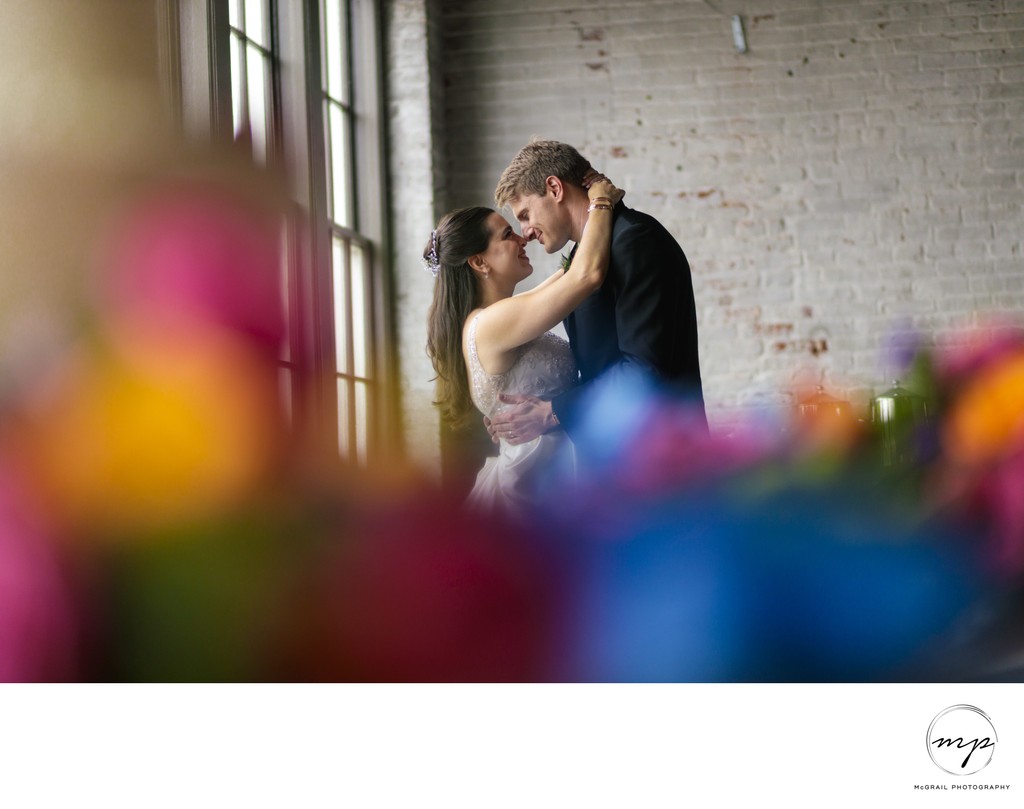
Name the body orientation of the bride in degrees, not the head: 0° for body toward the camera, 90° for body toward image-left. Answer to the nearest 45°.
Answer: approximately 270°

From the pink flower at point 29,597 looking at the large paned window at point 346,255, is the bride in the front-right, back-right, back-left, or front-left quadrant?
front-right

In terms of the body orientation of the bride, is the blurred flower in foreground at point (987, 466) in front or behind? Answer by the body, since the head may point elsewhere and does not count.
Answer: in front

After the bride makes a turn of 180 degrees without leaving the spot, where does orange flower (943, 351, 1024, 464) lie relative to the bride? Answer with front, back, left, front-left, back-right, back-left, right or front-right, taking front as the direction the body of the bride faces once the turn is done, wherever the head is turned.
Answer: left

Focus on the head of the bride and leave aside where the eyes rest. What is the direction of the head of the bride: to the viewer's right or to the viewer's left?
to the viewer's right

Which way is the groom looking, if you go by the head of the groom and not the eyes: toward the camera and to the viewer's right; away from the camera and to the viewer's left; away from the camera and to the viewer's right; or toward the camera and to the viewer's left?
toward the camera and to the viewer's left

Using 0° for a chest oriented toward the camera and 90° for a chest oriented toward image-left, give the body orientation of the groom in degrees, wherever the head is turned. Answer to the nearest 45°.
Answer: approximately 90°

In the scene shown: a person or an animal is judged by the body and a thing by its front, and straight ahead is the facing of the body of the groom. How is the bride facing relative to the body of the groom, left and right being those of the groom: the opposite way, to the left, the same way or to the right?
the opposite way
